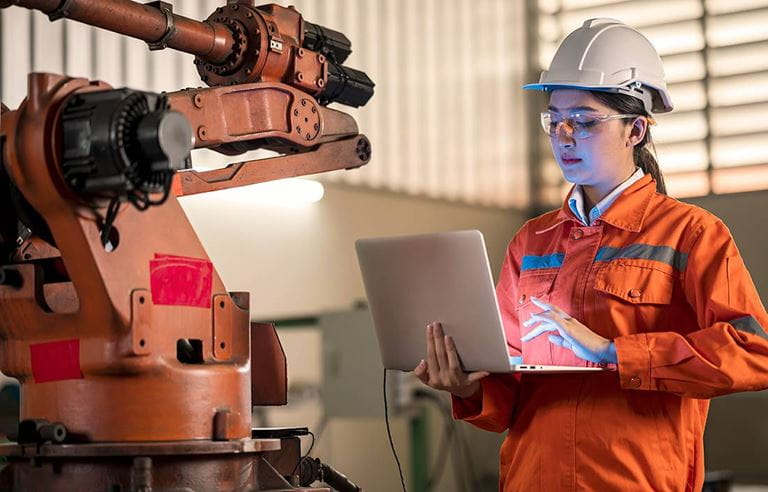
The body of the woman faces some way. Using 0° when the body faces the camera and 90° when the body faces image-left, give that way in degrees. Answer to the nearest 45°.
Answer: approximately 45°
